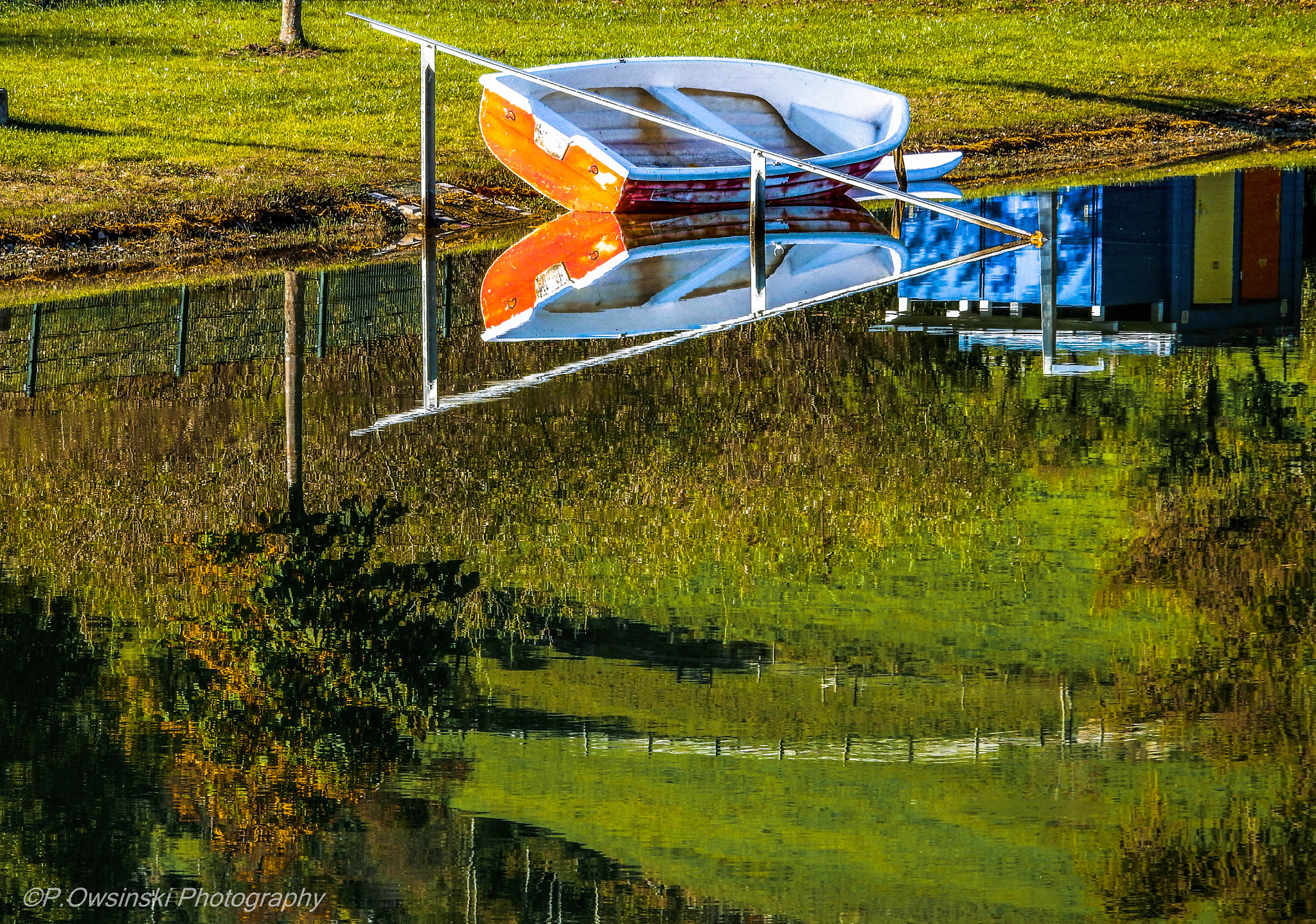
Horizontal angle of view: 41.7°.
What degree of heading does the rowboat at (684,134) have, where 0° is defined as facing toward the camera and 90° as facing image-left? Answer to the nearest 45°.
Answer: approximately 225°
